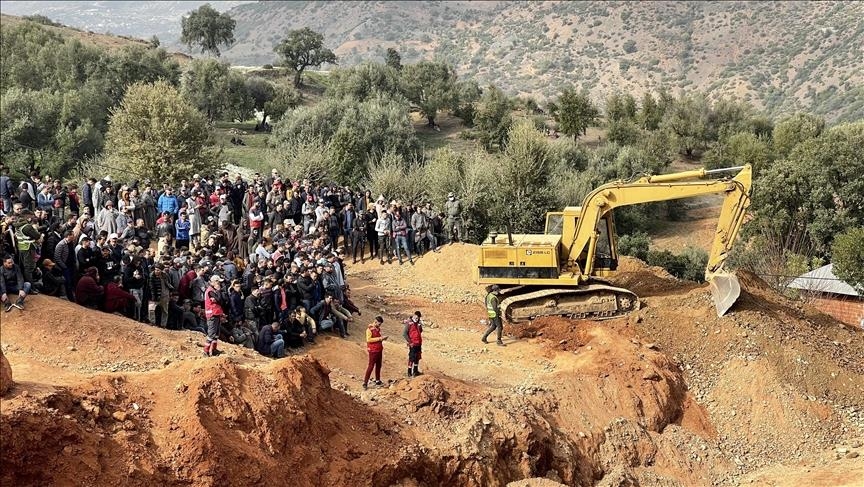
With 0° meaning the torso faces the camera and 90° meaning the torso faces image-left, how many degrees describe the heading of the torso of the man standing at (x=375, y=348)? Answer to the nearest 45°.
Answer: approximately 315°

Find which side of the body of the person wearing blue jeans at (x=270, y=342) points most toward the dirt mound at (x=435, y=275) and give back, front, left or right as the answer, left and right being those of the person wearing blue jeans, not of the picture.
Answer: left

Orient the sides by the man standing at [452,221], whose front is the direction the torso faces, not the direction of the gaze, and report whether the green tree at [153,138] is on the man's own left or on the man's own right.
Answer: on the man's own right

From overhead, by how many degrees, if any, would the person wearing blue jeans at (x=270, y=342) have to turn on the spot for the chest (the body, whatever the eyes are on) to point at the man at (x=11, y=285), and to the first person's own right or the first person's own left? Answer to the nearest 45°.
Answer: approximately 135° to the first person's own right

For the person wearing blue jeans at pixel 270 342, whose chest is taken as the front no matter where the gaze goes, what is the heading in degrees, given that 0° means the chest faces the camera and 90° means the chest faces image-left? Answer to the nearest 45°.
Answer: approximately 315°

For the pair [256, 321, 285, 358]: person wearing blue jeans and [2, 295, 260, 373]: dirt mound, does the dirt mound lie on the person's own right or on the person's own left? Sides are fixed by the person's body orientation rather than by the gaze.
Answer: on the person's own right

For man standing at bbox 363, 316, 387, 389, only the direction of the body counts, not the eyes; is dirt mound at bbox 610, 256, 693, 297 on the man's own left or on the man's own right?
on the man's own left

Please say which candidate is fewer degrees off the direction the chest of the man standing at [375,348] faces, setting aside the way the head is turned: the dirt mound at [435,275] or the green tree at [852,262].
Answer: the green tree

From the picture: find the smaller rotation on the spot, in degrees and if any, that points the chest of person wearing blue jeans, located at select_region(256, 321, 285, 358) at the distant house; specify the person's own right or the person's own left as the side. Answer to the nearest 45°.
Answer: approximately 90° to the person's own left

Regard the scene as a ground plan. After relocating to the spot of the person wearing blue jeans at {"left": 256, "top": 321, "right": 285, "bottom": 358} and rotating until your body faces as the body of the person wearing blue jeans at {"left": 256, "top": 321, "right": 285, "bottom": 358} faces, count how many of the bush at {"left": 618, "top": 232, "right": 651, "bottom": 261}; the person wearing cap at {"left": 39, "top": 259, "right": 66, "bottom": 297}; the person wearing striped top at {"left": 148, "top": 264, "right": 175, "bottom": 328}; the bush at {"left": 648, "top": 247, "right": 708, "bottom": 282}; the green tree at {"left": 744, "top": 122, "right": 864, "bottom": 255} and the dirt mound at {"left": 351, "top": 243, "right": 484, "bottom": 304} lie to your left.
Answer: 4

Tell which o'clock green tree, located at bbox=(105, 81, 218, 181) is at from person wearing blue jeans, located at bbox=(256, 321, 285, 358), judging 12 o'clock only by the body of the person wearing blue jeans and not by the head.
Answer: The green tree is roughly at 7 o'clock from the person wearing blue jeans.

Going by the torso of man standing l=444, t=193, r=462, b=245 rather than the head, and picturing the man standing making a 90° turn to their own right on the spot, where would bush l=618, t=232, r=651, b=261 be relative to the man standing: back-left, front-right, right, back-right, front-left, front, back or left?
back-right
